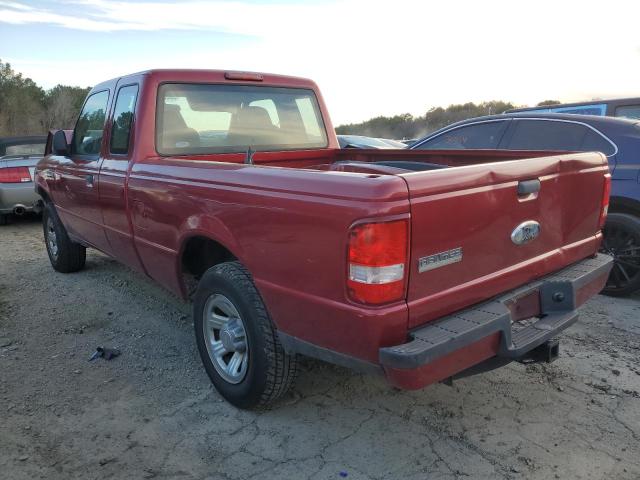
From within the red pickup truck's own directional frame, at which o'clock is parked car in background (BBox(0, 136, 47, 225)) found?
The parked car in background is roughly at 12 o'clock from the red pickup truck.

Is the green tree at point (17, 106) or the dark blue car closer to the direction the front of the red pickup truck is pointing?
the green tree

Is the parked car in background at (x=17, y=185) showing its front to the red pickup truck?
no

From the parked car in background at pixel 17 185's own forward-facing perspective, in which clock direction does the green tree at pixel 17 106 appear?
The green tree is roughly at 12 o'clock from the parked car in background.

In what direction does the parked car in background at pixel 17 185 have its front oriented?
away from the camera

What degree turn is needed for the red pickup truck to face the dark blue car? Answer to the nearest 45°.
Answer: approximately 90° to its right

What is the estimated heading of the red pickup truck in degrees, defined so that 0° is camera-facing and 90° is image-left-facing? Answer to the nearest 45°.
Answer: approximately 135°

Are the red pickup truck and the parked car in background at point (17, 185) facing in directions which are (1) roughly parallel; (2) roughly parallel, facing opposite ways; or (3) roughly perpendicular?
roughly parallel

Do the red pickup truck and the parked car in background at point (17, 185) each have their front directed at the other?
no

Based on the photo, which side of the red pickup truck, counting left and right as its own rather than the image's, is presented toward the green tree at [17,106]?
front

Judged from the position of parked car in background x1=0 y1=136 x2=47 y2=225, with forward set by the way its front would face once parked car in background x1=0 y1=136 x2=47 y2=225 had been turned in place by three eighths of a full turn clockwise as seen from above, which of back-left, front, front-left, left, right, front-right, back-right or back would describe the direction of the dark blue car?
front
